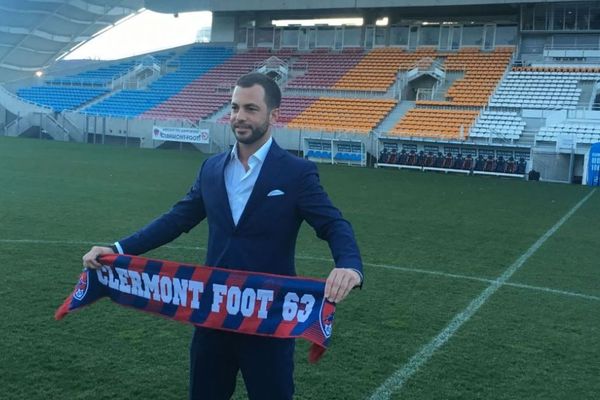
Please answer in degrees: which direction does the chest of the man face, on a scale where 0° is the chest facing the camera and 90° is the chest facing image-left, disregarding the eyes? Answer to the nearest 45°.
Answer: approximately 45°
